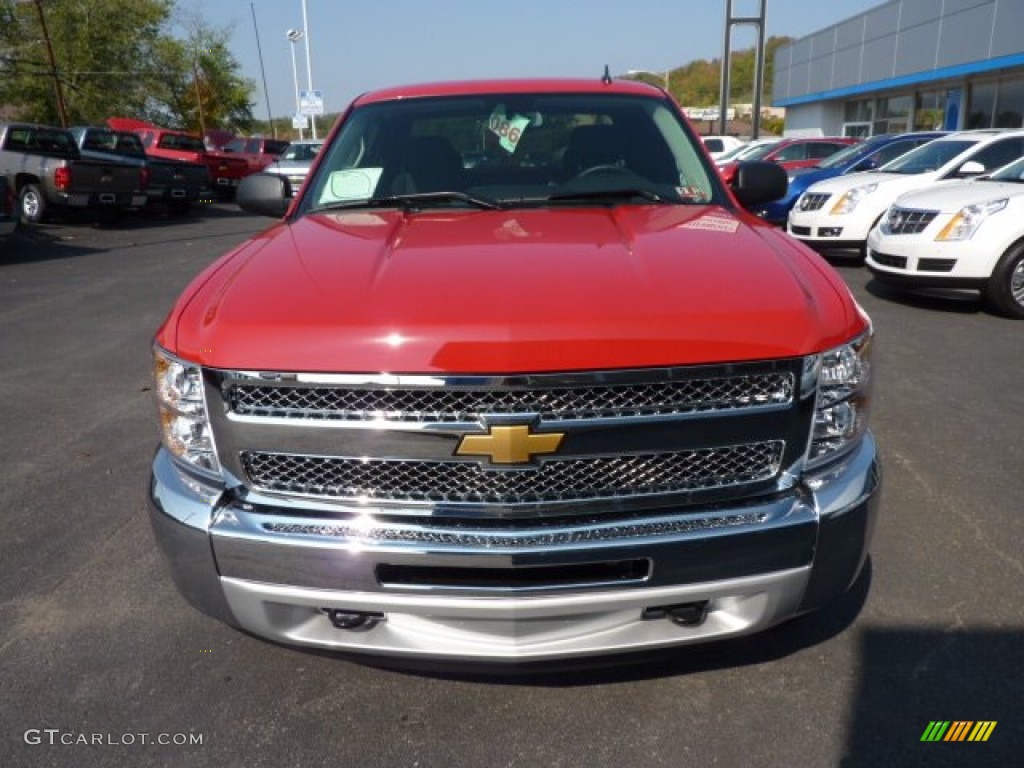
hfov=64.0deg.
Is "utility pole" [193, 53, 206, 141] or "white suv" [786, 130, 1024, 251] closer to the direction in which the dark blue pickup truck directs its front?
the utility pole

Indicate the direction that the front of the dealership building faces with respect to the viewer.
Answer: facing the viewer and to the left of the viewer

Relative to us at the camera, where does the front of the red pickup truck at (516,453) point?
facing the viewer

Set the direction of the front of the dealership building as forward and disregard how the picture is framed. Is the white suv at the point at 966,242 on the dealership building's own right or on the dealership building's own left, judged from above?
on the dealership building's own left

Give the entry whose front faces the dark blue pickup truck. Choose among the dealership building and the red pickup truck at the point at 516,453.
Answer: the dealership building

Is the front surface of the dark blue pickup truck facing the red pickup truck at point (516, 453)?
no

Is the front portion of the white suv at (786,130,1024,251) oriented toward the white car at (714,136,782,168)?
no

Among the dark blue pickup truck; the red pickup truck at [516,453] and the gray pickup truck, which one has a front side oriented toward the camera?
the red pickup truck

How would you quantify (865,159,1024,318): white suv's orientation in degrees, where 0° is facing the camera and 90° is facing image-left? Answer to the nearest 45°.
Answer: approximately 45°

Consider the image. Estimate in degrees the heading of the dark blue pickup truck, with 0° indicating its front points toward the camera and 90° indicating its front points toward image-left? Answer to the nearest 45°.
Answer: approximately 135°

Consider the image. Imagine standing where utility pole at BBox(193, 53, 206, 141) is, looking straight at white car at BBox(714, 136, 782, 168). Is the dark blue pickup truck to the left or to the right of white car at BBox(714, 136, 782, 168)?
right

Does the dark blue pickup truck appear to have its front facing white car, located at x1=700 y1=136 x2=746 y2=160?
no

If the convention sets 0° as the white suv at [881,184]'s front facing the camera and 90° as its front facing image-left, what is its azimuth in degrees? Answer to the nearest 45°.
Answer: approximately 45°

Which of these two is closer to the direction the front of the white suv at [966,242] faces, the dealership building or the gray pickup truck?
the gray pickup truck

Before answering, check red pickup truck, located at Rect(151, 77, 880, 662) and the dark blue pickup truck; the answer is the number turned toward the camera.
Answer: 1

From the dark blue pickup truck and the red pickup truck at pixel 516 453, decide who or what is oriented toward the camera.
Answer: the red pickup truck

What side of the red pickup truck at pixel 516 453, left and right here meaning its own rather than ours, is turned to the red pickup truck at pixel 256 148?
back

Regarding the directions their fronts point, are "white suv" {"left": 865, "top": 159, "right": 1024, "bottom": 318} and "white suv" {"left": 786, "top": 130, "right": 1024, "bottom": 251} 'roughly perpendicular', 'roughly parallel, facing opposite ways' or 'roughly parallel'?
roughly parallel

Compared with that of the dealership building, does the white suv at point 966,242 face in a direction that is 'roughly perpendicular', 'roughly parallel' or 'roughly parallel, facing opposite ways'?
roughly parallel

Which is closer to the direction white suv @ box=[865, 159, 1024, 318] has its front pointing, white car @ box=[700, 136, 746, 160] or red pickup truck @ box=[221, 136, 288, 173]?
the red pickup truck

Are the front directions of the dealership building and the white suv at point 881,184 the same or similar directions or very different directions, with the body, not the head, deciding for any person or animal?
same or similar directions
